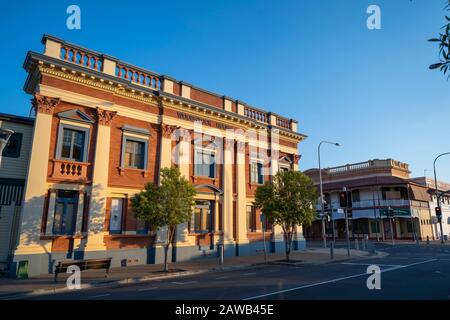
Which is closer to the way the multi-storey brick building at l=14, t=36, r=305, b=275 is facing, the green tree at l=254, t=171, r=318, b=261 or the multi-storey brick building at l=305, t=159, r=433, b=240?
the green tree

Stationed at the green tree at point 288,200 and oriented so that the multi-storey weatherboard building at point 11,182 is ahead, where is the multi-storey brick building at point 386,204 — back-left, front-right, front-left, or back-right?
back-right

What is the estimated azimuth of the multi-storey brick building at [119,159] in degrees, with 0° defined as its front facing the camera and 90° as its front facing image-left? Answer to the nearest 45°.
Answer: approximately 315°

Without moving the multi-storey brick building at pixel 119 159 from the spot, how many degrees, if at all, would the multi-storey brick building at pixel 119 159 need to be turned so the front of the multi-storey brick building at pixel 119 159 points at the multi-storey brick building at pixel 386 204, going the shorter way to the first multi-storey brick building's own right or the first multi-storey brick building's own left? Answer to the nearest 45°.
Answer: approximately 90° to the first multi-storey brick building's own left

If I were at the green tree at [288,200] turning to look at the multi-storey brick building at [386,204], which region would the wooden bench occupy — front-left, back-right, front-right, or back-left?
back-left

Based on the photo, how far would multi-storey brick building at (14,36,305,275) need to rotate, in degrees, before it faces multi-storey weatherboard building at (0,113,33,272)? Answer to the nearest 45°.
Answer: approximately 135° to its right

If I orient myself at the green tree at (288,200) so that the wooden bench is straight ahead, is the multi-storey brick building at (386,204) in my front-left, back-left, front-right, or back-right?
back-right
